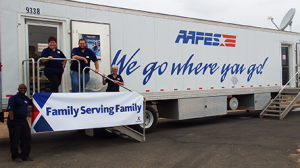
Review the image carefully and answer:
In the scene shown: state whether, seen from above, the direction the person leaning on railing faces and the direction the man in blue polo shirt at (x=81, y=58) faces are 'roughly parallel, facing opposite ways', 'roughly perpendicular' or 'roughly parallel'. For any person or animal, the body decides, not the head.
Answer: roughly parallel

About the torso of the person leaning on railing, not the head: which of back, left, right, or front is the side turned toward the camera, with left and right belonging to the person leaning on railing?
front

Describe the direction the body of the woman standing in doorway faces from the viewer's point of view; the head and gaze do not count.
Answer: toward the camera

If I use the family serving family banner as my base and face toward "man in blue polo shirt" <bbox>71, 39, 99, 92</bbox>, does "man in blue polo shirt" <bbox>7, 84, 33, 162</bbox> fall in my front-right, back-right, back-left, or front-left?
back-left

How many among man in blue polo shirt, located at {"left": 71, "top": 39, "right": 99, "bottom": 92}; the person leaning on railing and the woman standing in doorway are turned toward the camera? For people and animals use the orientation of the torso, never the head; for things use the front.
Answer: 3

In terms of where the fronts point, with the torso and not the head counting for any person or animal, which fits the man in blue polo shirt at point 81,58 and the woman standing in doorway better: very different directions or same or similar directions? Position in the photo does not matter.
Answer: same or similar directions

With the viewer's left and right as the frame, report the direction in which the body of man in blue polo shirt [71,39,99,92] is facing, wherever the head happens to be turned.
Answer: facing the viewer

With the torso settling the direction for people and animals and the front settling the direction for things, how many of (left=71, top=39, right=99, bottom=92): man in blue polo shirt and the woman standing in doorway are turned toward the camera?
2
